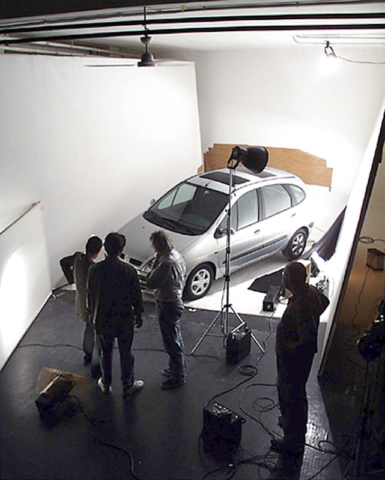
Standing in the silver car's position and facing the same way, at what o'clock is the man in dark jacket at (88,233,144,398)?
The man in dark jacket is roughly at 11 o'clock from the silver car.

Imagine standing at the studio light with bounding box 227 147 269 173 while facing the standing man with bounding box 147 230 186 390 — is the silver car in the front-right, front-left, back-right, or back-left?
back-right

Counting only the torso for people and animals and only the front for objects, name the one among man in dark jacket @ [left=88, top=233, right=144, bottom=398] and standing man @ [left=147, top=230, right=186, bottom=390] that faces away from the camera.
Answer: the man in dark jacket

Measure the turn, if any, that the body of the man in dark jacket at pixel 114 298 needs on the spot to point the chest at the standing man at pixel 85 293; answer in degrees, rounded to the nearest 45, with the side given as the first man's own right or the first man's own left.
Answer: approximately 45° to the first man's own left

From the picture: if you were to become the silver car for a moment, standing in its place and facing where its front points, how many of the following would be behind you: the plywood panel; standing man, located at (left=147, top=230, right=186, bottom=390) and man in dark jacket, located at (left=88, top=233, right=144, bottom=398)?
1

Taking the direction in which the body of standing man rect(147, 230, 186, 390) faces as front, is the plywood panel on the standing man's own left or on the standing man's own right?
on the standing man's own right

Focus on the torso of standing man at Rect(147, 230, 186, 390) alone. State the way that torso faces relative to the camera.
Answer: to the viewer's left

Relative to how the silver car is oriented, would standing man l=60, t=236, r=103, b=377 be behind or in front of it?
in front

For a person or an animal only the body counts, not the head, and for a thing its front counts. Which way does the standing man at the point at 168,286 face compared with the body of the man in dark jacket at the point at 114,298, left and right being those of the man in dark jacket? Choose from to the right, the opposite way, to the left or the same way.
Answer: to the left

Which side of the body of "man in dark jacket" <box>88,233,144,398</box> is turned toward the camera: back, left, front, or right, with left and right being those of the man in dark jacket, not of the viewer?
back

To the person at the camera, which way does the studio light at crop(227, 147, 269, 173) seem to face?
facing away from the viewer and to the right of the viewer

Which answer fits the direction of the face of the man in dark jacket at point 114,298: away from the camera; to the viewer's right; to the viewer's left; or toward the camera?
away from the camera

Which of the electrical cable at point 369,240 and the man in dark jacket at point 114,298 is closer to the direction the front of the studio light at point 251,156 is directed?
the electrical cable
